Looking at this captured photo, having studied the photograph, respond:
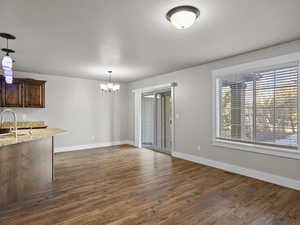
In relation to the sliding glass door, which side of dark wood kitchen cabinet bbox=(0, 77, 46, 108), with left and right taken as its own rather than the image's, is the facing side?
left

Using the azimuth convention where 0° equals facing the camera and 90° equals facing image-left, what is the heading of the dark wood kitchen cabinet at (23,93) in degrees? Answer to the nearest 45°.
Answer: approximately 0°

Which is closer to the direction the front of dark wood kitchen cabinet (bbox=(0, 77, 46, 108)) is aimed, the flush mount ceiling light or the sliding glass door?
the flush mount ceiling light

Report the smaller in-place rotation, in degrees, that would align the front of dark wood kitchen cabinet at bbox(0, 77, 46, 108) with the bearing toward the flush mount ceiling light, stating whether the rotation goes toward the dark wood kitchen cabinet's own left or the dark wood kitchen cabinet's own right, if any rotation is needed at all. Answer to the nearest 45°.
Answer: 0° — it already faces it
